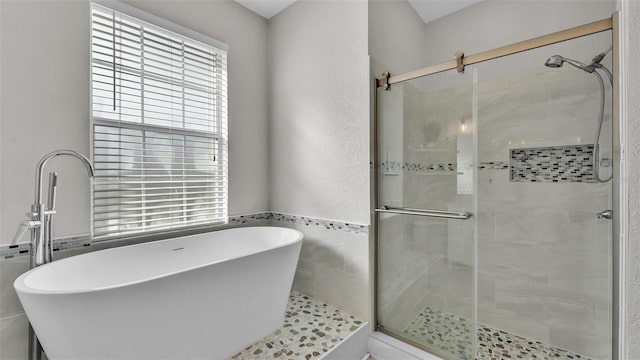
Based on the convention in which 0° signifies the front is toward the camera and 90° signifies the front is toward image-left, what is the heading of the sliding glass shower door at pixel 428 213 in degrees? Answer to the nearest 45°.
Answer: approximately 45°

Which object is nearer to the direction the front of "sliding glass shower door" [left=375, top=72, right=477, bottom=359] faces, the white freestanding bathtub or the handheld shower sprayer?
the white freestanding bathtub

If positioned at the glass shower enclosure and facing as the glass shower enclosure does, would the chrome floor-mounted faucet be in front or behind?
in front

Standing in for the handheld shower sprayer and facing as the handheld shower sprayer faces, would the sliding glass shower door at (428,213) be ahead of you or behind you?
ahead

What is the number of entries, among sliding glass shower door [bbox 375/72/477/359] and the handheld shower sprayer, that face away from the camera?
0

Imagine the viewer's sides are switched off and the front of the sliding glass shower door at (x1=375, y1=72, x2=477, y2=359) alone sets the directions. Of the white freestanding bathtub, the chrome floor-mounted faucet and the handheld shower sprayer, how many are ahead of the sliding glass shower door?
2

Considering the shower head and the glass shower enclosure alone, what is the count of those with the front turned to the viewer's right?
0

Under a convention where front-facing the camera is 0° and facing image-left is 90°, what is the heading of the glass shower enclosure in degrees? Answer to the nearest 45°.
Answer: approximately 45°
